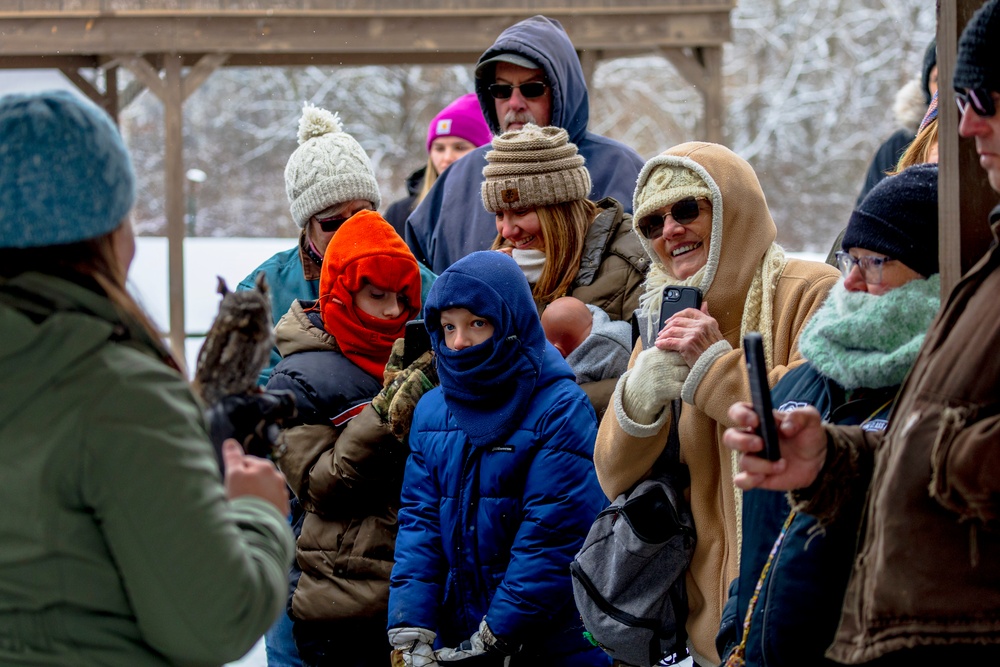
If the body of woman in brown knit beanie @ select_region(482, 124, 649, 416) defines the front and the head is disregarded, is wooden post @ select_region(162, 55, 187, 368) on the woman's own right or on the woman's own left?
on the woman's own right

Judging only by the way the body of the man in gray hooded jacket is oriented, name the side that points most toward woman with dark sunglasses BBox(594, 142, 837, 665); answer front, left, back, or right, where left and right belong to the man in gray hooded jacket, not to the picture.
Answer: front

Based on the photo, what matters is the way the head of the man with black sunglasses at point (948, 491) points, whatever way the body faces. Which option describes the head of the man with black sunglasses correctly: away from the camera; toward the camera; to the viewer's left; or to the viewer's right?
to the viewer's left

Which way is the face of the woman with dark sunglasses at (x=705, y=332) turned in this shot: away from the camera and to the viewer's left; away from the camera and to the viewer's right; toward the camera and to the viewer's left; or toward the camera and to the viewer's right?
toward the camera and to the viewer's left

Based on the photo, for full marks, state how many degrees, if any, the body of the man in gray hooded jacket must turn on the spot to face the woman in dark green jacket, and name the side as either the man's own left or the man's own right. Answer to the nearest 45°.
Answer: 0° — they already face them

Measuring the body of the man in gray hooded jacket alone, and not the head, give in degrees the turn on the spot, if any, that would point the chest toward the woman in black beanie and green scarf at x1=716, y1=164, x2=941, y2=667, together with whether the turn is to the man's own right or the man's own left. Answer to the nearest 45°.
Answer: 0° — they already face them

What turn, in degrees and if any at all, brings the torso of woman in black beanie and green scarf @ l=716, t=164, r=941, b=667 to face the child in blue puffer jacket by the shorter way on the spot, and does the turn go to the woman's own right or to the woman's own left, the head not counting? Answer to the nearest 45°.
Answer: approximately 90° to the woman's own right

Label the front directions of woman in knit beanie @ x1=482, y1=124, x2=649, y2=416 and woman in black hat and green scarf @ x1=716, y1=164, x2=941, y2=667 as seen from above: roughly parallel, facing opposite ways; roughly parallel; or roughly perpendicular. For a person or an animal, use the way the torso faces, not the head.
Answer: roughly parallel

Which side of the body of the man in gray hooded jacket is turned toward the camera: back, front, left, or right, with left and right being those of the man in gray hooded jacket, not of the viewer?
front

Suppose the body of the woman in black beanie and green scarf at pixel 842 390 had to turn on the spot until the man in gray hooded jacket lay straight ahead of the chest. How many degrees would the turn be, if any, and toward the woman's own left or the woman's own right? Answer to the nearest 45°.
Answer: approximately 90° to the woman's own right

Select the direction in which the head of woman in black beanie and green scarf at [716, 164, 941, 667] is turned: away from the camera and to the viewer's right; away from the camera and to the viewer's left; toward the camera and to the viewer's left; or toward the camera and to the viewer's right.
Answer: toward the camera and to the viewer's left

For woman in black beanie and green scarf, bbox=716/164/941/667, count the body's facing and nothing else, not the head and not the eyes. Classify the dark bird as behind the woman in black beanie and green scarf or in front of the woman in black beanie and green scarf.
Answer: in front

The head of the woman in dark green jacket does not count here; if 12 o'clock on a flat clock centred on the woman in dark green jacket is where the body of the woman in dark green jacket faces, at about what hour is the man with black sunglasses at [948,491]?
The man with black sunglasses is roughly at 2 o'clock from the woman in dark green jacket.

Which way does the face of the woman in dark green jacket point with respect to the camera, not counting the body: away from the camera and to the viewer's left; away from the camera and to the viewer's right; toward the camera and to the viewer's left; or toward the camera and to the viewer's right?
away from the camera and to the viewer's right

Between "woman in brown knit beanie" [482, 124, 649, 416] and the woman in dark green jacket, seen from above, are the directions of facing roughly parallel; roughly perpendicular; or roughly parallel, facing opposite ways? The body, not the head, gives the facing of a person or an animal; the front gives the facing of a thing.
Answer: roughly parallel, facing opposite ways

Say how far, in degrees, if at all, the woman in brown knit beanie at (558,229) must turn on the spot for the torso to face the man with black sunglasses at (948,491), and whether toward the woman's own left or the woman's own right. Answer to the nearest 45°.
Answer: approximately 45° to the woman's own left

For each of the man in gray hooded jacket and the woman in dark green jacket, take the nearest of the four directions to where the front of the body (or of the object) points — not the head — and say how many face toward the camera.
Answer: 1

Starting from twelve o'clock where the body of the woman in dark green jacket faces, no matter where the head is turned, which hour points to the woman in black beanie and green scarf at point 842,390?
The woman in black beanie and green scarf is roughly at 1 o'clock from the woman in dark green jacket.
